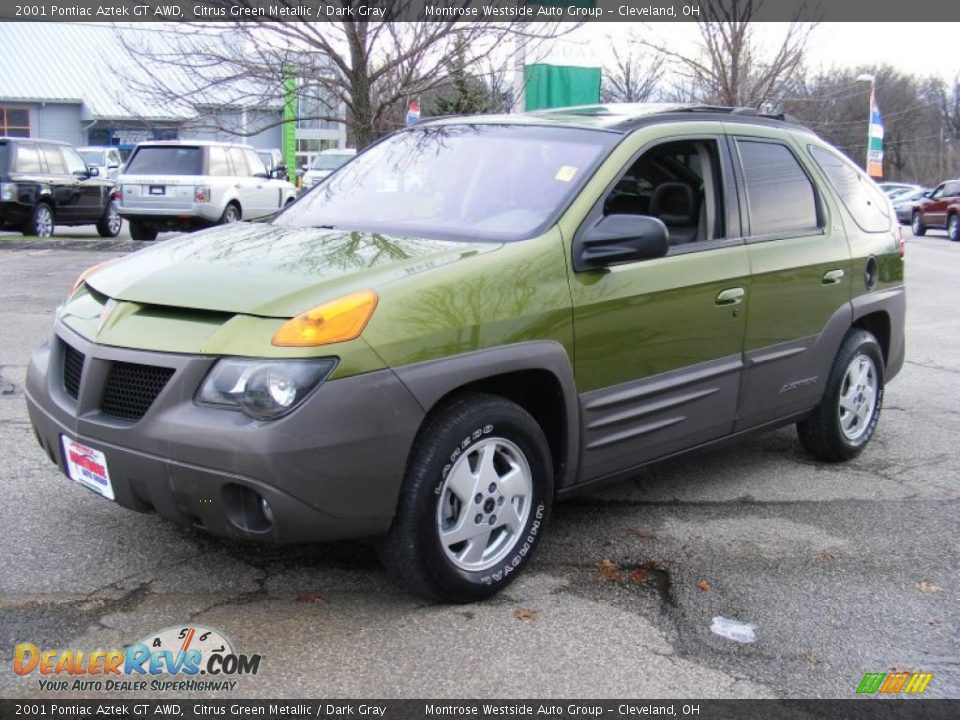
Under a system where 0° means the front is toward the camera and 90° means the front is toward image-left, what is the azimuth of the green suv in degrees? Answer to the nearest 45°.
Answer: approximately 45°

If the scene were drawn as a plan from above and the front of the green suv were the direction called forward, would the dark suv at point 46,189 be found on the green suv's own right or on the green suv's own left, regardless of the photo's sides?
on the green suv's own right

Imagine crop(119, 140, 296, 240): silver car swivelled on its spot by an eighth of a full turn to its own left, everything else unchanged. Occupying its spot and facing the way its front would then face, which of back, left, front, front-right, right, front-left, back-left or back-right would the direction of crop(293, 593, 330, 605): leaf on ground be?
back
